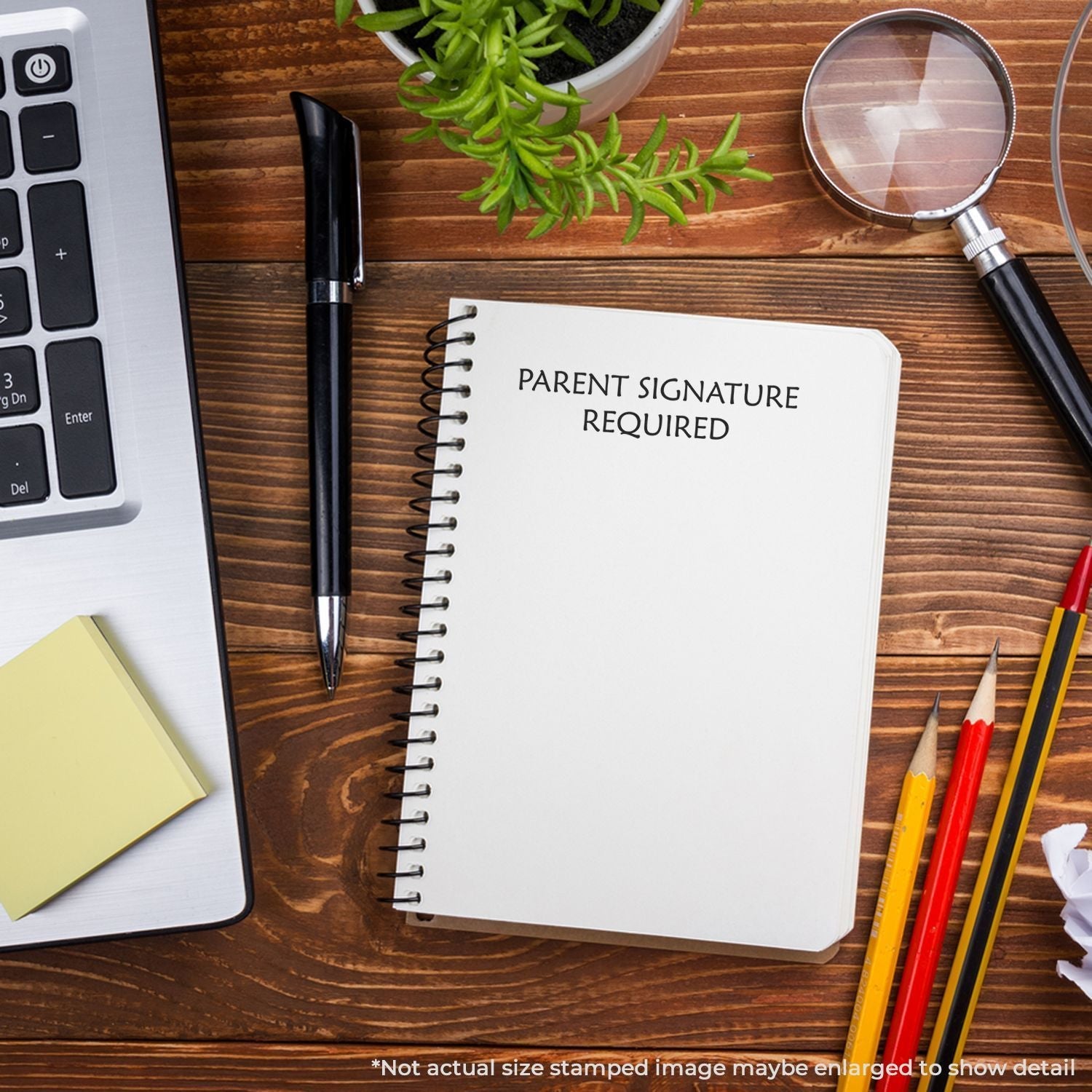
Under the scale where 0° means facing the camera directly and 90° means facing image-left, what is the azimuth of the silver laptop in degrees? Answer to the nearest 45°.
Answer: approximately 0°
